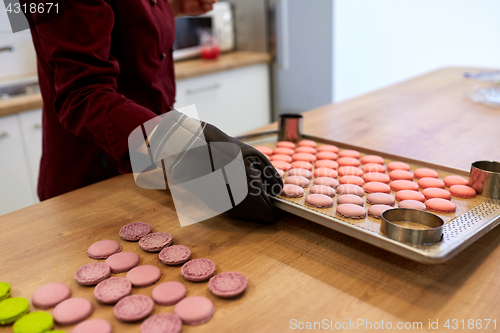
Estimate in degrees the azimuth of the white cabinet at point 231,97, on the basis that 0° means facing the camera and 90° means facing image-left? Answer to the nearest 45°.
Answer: approximately 315°

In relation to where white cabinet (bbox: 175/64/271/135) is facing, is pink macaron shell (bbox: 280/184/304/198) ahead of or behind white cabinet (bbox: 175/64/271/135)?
ahead

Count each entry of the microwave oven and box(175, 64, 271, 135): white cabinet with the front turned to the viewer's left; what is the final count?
0

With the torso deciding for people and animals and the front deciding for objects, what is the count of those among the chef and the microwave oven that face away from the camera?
0

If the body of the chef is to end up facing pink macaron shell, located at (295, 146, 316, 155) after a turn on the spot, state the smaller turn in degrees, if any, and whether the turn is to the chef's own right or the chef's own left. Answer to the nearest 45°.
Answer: approximately 45° to the chef's own left

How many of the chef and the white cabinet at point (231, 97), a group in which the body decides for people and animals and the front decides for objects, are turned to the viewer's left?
0

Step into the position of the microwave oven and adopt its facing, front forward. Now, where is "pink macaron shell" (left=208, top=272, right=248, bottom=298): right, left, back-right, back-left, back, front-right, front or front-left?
front-right

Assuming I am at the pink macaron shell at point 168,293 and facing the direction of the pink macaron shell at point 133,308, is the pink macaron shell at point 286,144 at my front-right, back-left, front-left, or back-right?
back-right
